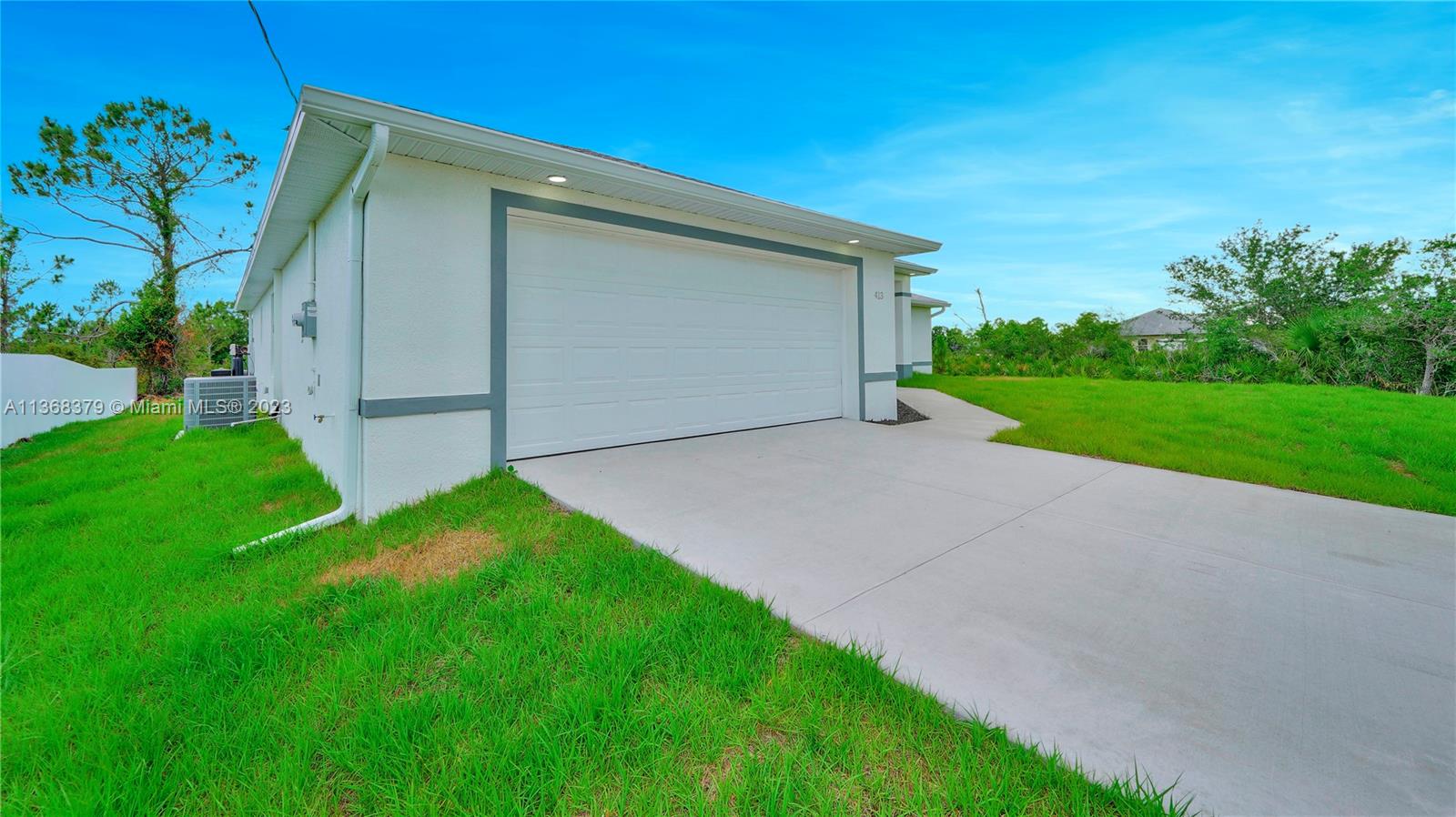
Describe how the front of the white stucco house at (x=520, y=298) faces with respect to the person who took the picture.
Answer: facing the viewer and to the right of the viewer

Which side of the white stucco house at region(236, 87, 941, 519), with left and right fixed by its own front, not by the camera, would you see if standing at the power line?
right

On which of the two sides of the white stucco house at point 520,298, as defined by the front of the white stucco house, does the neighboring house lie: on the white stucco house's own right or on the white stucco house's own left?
on the white stucco house's own left

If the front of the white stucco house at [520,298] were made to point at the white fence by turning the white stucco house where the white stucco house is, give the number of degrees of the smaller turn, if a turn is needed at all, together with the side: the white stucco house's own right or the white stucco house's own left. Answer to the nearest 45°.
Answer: approximately 180°

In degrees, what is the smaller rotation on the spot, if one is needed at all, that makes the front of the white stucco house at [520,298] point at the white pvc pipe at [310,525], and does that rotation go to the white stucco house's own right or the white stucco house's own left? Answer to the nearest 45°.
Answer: approximately 90° to the white stucco house's own right
